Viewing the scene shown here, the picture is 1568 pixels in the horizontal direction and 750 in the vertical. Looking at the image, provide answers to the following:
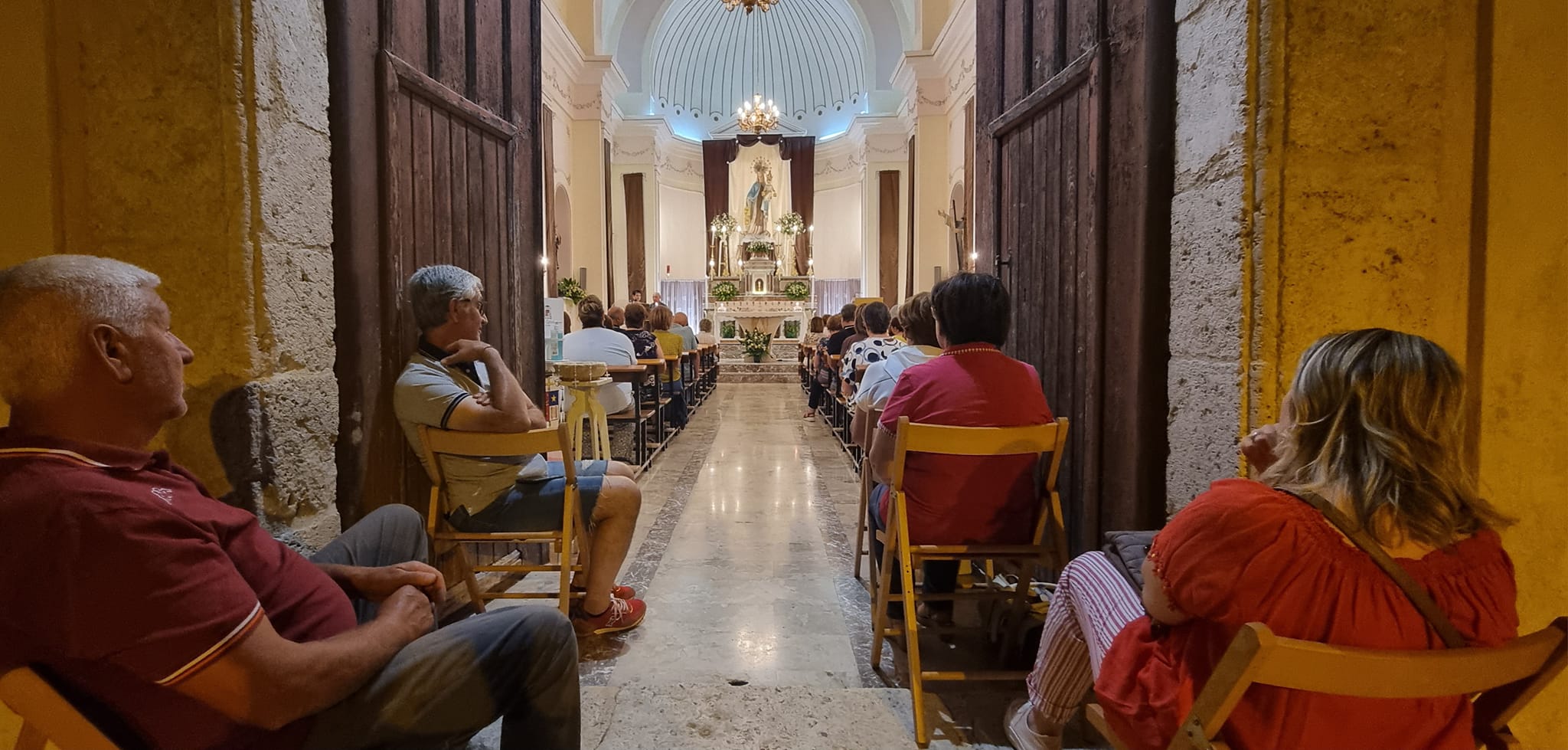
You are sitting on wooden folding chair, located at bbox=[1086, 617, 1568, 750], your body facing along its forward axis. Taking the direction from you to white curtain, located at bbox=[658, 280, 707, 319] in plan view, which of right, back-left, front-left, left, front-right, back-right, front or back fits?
front

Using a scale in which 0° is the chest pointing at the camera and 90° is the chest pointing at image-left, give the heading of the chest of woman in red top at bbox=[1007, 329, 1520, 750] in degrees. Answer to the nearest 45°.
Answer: approximately 135°

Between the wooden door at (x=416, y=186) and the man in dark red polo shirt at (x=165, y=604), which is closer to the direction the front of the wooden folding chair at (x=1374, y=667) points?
the wooden door

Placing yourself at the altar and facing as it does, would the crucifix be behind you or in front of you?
in front

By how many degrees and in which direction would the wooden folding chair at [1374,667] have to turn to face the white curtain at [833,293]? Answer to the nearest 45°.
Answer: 0° — it already faces it

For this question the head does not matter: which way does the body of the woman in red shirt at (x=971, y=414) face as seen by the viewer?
away from the camera

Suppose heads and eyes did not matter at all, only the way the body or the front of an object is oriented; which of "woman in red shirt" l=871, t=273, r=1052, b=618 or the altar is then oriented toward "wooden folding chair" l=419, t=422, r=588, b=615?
the altar

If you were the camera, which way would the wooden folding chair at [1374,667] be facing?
facing away from the viewer and to the left of the viewer

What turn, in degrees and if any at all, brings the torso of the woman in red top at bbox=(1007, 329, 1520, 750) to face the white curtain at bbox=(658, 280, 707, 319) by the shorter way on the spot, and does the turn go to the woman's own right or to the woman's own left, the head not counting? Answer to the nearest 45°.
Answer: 0° — they already face it

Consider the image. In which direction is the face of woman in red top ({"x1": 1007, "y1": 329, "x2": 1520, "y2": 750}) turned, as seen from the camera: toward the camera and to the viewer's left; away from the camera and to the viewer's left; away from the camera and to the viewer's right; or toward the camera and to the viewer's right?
away from the camera and to the viewer's left

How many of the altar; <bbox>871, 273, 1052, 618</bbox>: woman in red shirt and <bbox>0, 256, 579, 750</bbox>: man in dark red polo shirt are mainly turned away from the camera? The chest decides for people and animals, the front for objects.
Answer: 1

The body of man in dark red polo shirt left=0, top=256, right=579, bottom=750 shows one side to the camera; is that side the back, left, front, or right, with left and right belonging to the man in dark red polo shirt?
right

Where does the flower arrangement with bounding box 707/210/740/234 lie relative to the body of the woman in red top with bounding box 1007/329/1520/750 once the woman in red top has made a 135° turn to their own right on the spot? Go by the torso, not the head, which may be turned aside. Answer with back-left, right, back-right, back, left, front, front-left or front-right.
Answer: back-left

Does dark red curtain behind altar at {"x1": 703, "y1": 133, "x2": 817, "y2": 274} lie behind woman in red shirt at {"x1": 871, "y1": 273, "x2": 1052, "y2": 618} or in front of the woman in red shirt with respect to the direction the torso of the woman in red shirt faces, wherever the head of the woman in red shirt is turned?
in front

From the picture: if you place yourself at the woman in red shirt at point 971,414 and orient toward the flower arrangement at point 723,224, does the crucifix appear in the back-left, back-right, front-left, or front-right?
front-right

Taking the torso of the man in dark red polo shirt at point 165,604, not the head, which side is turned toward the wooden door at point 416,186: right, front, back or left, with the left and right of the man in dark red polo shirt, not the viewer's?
left

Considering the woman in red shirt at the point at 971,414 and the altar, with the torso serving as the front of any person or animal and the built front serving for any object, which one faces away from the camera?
the woman in red shirt

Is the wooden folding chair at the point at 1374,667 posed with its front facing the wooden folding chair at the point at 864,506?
yes

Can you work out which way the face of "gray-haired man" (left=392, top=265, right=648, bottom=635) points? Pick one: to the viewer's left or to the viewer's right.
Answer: to the viewer's right

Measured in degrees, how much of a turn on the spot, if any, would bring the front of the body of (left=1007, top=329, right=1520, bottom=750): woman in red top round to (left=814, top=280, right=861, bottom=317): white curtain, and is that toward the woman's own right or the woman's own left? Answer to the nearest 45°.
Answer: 0° — they already face it

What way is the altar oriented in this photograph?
toward the camera
